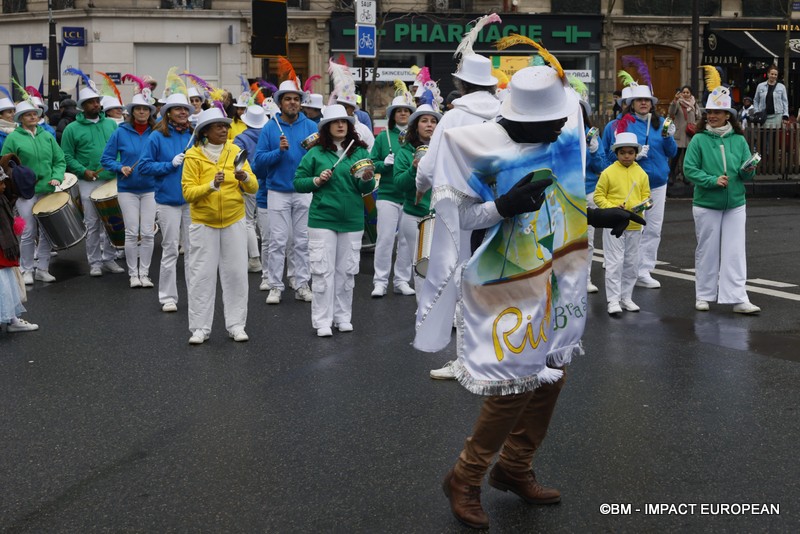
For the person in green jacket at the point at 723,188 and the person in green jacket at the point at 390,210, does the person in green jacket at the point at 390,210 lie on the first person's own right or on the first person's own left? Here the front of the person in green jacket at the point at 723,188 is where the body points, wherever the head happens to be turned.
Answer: on the first person's own right

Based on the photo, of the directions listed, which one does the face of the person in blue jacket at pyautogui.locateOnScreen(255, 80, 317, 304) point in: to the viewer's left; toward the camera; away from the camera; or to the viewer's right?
toward the camera

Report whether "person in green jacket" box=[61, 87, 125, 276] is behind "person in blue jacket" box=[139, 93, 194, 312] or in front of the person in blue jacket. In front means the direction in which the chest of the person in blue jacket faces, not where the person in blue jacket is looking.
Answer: behind

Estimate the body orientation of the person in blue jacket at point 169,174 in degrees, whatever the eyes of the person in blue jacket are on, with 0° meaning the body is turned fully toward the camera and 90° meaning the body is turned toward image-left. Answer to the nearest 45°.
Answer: approximately 315°

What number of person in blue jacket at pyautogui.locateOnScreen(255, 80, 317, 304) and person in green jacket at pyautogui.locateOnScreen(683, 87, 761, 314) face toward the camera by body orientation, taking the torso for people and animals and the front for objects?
2

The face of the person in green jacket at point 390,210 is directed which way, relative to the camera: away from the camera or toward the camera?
toward the camera

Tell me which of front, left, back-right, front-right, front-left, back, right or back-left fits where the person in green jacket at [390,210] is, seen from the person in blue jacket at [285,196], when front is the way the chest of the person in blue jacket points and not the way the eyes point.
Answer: left

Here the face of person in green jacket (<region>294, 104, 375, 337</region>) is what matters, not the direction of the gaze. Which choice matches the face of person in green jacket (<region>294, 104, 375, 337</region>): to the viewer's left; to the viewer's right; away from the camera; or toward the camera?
toward the camera

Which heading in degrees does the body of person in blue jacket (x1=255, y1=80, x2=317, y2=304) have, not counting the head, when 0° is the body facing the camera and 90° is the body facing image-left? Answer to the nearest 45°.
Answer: approximately 0°

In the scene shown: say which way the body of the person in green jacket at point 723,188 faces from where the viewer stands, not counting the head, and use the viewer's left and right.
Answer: facing the viewer

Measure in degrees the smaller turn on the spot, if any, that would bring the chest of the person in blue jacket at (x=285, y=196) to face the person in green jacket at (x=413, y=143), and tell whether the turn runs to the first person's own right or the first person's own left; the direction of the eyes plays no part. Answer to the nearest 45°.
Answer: approximately 45° to the first person's own left

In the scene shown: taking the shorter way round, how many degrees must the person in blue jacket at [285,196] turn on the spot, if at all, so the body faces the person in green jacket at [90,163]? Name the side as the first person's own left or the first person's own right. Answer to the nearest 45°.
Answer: approximately 135° to the first person's own right

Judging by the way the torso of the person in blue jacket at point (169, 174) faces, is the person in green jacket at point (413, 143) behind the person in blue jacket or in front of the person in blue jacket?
in front
